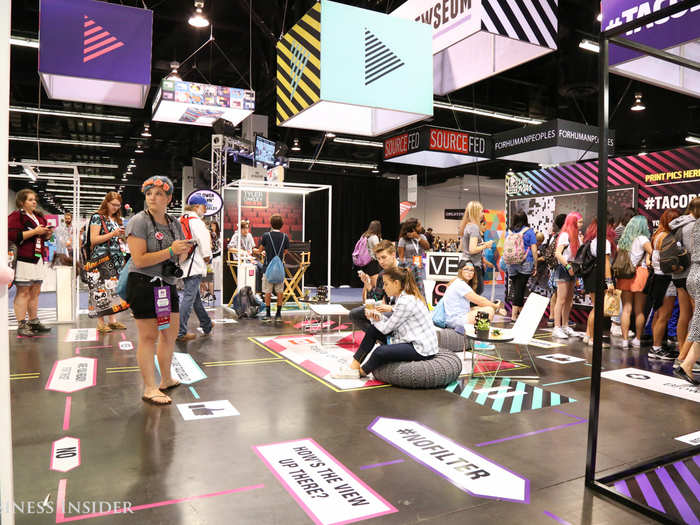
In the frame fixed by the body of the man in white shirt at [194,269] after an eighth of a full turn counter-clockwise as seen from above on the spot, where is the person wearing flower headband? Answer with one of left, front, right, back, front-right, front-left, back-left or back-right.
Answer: back-right

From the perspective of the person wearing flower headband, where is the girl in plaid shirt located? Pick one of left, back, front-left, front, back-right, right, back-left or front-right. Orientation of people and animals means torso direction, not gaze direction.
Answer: front-left

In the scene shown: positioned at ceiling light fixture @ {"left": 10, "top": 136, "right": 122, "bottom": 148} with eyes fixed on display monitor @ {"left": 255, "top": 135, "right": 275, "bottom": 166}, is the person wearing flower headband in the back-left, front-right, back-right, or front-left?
front-right

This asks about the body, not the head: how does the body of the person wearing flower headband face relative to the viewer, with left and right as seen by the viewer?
facing the viewer and to the right of the viewer

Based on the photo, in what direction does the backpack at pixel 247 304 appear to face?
toward the camera

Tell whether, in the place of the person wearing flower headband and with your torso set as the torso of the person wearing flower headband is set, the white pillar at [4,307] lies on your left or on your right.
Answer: on your right

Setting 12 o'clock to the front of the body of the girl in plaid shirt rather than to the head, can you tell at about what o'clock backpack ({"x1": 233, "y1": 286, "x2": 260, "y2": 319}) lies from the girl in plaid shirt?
The backpack is roughly at 2 o'clock from the girl in plaid shirt.

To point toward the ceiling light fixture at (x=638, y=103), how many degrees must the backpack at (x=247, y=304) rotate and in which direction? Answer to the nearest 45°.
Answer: approximately 90° to its left

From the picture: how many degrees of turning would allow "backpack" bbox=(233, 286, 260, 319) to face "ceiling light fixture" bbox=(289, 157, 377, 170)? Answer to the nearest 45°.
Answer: approximately 180°

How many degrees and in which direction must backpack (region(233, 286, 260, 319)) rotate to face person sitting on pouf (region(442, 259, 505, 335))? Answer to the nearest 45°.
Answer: approximately 45° to its left

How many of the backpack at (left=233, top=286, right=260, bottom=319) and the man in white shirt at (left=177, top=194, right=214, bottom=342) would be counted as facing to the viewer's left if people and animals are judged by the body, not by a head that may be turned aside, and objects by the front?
0
